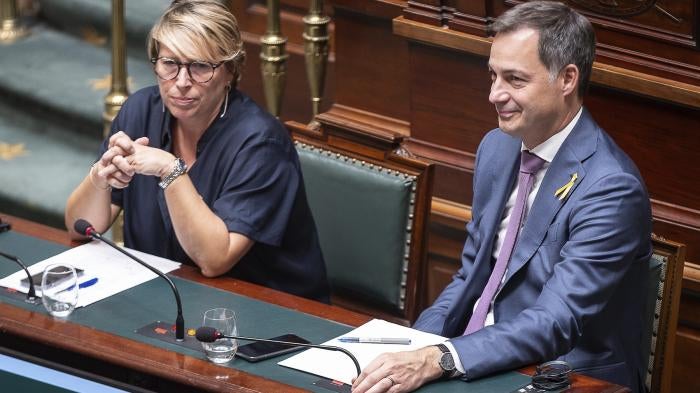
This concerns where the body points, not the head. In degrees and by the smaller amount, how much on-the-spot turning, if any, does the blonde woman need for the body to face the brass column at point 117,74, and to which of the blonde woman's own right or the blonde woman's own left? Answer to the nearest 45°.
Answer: approximately 135° to the blonde woman's own right

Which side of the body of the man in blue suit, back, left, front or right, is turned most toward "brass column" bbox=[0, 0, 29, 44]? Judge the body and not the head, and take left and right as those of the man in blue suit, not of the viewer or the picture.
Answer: right

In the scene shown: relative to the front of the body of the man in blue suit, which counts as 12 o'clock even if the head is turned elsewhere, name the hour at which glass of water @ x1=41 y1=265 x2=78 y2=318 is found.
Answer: The glass of water is roughly at 1 o'clock from the man in blue suit.

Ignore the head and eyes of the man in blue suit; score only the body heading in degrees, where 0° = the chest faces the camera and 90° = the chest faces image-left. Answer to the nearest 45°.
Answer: approximately 45°

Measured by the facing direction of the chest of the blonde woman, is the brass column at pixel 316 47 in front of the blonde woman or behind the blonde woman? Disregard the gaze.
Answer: behind

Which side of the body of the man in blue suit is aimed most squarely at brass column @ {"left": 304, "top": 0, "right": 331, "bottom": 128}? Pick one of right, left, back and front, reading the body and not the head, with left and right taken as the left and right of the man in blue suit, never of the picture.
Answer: right
